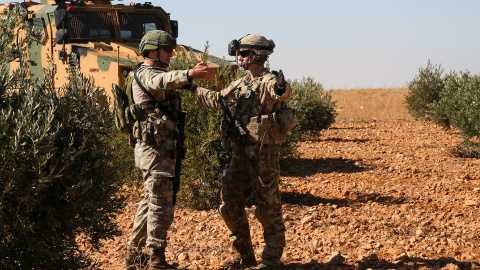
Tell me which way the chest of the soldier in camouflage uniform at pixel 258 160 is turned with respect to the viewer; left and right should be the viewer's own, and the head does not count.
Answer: facing the viewer and to the left of the viewer

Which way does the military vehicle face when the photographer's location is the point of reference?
facing the viewer and to the right of the viewer

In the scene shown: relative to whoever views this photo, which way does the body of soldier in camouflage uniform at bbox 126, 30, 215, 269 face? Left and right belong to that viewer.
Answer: facing to the right of the viewer

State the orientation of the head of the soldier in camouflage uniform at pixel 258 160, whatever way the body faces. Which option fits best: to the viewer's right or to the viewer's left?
to the viewer's left

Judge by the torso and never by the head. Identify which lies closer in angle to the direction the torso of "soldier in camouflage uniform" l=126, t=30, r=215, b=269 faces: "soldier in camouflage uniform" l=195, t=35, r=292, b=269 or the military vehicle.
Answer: the soldier in camouflage uniform

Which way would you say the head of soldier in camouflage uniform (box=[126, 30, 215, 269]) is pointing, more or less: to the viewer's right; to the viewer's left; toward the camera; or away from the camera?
to the viewer's right

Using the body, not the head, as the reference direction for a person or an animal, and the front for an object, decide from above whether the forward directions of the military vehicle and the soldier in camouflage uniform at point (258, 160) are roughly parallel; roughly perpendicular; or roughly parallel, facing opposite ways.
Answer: roughly perpendicular

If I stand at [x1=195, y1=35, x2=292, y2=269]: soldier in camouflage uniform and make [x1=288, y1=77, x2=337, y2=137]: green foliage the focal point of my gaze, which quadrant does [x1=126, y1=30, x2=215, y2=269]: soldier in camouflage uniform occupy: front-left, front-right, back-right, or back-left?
back-left

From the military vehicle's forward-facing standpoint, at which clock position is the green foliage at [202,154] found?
The green foliage is roughly at 1 o'clock from the military vehicle.

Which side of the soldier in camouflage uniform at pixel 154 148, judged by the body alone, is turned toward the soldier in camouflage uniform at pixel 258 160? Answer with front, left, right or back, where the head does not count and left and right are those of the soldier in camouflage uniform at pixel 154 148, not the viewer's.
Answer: front

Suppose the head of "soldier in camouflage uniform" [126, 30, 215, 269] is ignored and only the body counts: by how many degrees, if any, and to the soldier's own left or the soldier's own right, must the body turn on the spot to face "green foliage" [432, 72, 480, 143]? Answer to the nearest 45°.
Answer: approximately 45° to the soldier's own left

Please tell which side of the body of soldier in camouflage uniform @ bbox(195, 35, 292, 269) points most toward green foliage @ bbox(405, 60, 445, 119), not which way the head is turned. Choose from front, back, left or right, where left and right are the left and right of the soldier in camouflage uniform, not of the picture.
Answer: back

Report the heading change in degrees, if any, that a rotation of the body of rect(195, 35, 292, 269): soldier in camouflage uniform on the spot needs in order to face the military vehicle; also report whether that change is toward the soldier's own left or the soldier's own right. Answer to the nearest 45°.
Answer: approximately 90° to the soldier's own right

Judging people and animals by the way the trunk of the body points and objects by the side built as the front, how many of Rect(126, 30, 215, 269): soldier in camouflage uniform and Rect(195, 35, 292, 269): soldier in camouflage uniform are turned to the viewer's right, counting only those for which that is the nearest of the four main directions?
1
